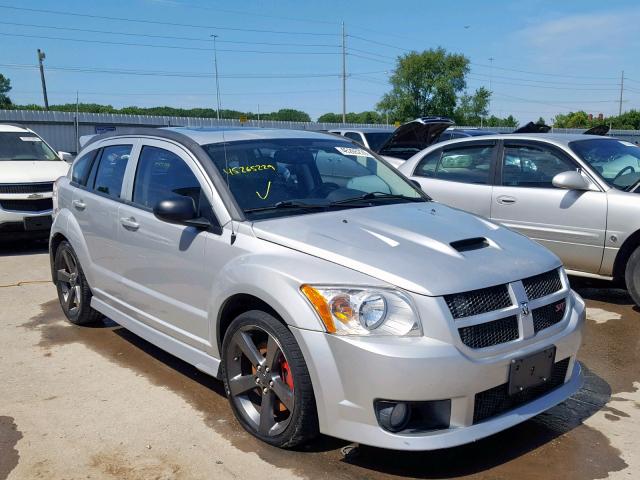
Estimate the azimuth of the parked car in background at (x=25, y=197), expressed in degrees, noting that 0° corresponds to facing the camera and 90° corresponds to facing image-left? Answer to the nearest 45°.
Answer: approximately 315°

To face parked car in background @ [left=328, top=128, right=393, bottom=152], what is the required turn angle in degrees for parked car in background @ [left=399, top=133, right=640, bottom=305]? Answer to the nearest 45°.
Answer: approximately 180°

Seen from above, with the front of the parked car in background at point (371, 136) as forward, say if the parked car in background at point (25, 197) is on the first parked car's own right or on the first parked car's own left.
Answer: on the first parked car's own right

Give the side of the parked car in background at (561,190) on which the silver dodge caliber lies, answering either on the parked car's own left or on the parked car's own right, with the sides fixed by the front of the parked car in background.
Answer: on the parked car's own right

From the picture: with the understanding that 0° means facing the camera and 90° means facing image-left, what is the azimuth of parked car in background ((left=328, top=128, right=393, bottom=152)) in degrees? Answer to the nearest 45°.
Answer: approximately 315°

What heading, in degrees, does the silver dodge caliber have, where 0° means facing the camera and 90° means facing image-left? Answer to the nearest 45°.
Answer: approximately 315°

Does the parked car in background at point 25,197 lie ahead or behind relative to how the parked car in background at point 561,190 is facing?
behind

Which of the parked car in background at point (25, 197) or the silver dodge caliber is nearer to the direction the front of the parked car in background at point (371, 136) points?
the silver dodge caliber

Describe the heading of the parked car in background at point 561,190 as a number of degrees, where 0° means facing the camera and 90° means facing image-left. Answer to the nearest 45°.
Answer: approximately 315°

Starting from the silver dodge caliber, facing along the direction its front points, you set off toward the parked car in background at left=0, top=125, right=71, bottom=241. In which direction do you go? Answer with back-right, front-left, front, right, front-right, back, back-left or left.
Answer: back
